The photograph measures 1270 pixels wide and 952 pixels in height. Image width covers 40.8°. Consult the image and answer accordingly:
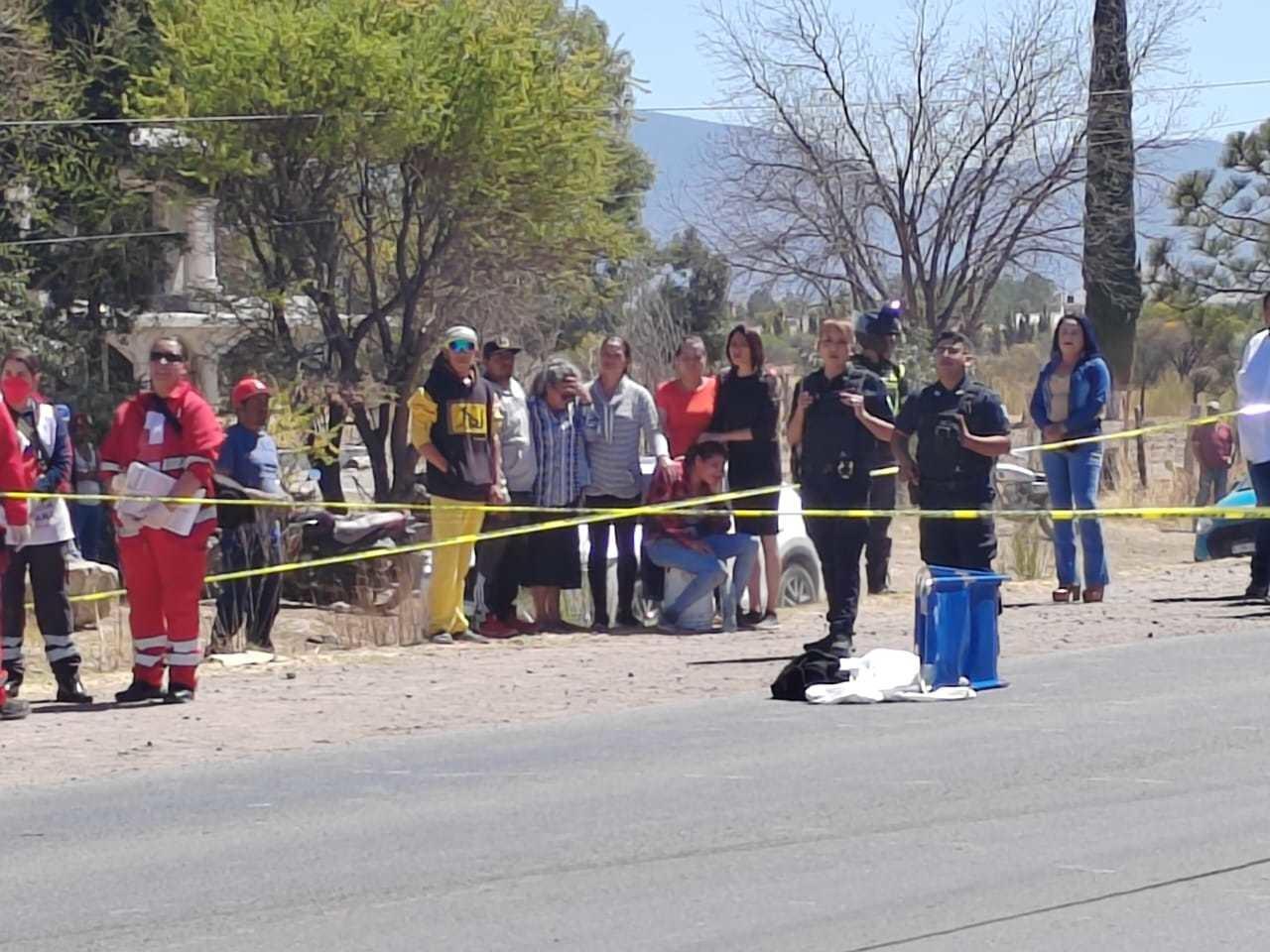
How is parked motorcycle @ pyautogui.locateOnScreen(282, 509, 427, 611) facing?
to the viewer's left

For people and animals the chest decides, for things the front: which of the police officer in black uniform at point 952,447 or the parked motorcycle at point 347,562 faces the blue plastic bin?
the police officer in black uniform

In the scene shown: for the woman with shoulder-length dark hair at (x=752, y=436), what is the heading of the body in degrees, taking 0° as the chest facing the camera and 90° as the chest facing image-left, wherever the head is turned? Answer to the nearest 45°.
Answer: approximately 45°

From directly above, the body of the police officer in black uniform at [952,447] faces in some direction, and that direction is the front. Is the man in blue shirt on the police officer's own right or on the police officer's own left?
on the police officer's own right

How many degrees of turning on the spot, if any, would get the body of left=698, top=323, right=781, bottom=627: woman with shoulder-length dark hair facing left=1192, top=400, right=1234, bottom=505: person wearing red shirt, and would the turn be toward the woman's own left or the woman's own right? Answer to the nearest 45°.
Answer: approximately 180°

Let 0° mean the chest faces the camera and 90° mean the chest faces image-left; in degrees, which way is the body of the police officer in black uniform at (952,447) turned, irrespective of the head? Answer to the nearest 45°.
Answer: approximately 0°

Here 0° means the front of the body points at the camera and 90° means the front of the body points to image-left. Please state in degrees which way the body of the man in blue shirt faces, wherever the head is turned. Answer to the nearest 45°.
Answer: approximately 315°
